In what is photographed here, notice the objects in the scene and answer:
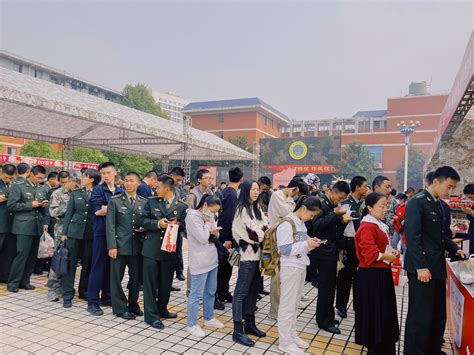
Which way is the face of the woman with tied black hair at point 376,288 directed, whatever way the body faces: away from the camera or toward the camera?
toward the camera

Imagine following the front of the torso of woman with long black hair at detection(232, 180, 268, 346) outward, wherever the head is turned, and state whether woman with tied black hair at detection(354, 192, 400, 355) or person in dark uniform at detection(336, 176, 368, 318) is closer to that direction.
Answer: the woman with tied black hair

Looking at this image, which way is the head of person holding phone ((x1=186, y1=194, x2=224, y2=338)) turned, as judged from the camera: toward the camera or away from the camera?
toward the camera

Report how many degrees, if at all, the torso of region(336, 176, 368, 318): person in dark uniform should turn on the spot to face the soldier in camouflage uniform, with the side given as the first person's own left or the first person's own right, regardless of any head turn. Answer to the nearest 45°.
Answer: approximately 135° to the first person's own right

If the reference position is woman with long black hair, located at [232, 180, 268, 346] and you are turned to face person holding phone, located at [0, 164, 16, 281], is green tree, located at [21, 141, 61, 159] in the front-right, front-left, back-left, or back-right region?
front-right

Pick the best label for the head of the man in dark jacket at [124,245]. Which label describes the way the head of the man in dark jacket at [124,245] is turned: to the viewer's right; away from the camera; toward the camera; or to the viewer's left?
toward the camera

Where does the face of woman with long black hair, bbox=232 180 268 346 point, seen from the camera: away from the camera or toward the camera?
toward the camera

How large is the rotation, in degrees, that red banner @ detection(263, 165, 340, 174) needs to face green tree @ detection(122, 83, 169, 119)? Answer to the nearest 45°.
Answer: approximately 90° to its right

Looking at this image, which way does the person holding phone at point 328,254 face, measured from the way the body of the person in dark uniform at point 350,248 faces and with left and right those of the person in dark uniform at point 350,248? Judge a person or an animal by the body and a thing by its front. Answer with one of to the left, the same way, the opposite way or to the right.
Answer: the same way

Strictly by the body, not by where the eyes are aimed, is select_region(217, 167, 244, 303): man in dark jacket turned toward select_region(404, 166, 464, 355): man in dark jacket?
no

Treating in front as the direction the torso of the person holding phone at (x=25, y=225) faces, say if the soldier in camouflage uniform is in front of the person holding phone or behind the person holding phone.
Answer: in front

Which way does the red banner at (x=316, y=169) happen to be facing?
toward the camera

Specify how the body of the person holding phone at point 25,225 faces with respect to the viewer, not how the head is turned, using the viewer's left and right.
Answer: facing the viewer and to the right of the viewer
